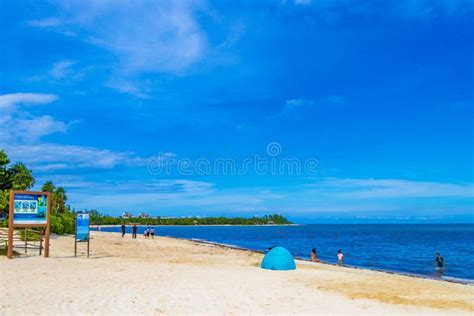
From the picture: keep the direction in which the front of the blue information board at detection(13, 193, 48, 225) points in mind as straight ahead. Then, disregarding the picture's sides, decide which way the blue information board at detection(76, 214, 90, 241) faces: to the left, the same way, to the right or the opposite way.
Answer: the same way

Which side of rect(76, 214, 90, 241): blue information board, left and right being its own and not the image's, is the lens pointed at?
front

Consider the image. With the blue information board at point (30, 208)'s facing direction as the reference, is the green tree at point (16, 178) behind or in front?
behind

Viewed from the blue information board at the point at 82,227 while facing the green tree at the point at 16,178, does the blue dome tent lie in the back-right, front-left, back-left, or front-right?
back-right

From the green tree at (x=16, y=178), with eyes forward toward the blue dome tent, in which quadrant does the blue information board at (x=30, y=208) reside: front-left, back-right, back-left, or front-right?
front-right

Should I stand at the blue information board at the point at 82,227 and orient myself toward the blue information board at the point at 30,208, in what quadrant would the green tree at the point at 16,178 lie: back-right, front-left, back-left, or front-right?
front-right

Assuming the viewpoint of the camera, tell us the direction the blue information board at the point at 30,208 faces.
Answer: facing the viewer

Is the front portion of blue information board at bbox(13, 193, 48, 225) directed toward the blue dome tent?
no

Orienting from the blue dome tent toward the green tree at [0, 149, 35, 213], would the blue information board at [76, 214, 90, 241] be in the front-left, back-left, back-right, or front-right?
front-left

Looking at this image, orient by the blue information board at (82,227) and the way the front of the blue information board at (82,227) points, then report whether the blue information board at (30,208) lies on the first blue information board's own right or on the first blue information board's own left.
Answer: on the first blue information board's own right

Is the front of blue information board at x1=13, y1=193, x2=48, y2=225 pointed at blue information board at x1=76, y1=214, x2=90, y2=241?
no

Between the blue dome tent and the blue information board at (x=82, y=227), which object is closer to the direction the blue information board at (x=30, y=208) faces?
the blue dome tent

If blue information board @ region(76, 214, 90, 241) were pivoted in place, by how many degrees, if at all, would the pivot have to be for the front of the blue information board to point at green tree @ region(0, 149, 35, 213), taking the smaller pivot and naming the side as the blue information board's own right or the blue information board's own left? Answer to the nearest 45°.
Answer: approximately 180°

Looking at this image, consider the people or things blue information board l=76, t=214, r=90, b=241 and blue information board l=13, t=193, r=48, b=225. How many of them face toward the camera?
2

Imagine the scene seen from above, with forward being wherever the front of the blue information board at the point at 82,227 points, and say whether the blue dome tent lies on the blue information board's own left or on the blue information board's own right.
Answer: on the blue information board's own left
